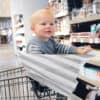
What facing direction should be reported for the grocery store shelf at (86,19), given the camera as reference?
facing the viewer and to the left of the viewer

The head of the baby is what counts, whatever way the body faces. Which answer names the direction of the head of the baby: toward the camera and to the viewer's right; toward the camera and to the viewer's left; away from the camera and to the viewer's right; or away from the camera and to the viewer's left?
toward the camera and to the viewer's right

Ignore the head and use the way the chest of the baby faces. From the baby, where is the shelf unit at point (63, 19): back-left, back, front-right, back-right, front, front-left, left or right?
back-left

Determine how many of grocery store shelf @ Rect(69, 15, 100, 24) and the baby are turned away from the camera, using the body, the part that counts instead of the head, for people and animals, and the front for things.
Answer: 0

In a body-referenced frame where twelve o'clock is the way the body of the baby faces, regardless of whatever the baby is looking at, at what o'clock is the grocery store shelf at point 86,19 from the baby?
The grocery store shelf is roughly at 8 o'clock from the baby.

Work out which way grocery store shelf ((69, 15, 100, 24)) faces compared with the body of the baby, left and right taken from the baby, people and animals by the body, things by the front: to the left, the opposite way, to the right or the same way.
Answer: to the right

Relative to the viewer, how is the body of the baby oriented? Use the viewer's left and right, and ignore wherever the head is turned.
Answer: facing the viewer and to the right of the viewer

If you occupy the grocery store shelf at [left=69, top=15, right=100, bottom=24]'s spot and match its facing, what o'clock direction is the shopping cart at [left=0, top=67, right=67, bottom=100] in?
The shopping cart is roughly at 11 o'clock from the grocery store shelf.

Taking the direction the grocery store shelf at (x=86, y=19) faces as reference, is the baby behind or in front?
in front
